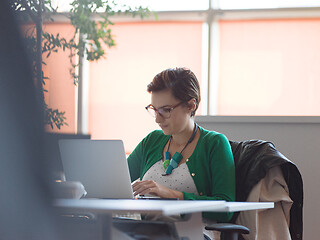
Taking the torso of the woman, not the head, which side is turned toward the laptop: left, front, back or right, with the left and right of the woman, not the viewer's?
front

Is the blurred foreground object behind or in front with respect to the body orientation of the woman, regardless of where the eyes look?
in front

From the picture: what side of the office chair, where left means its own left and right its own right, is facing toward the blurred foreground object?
front

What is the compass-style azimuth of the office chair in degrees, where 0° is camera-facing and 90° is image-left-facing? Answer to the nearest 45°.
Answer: approximately 45°

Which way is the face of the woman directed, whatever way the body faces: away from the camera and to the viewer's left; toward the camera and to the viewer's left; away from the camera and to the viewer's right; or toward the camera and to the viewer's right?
toward the camera and to the viewer's left
